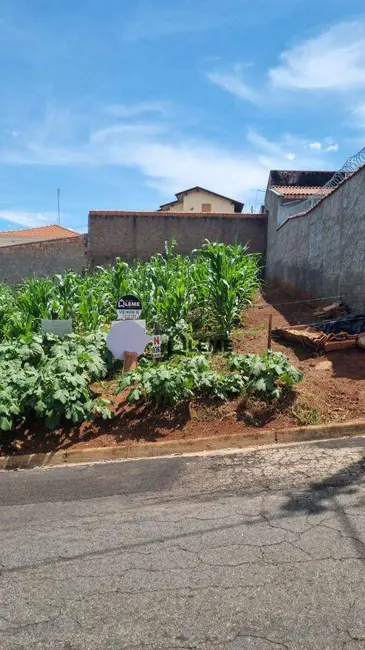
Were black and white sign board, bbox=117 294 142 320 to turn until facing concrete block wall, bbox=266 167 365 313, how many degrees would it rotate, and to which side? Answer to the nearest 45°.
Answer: approximately 135° to its left

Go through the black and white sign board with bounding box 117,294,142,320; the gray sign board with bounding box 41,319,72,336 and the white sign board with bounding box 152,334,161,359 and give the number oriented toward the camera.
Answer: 3

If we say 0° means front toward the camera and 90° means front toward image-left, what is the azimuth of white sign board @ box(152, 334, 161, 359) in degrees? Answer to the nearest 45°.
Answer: approximately 0°

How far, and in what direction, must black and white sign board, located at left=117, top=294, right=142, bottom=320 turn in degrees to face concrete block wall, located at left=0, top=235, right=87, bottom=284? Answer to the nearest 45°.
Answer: approximately 180°

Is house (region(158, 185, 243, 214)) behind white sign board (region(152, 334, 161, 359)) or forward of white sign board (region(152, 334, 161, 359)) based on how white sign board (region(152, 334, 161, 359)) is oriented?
behind

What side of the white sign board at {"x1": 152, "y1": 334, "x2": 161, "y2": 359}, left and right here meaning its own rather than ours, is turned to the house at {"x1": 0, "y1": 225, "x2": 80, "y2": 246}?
back

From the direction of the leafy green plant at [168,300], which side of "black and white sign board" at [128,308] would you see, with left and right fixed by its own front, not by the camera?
back

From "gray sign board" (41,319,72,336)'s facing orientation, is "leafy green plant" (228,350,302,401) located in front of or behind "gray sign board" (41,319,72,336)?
in front

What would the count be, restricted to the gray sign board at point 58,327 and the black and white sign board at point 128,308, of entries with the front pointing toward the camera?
2

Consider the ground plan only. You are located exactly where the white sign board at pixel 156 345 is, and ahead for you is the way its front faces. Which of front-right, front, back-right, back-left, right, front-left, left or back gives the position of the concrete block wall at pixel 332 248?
back-left

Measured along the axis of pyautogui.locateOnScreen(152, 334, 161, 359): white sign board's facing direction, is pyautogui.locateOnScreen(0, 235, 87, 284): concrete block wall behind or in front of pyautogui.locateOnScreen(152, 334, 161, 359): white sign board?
behind

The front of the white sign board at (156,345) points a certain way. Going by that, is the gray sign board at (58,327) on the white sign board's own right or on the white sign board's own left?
on the white sign board's own right
